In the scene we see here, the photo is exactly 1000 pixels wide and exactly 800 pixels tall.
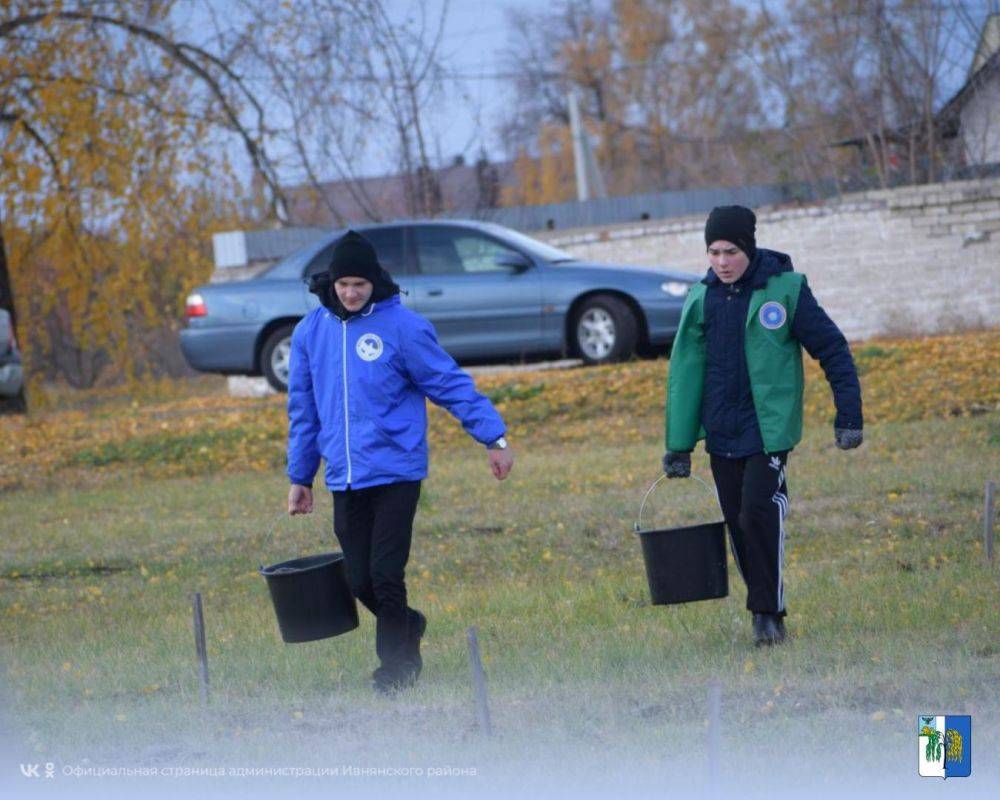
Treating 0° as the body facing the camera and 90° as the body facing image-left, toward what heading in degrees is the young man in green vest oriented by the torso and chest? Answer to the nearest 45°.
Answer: approximately 45°

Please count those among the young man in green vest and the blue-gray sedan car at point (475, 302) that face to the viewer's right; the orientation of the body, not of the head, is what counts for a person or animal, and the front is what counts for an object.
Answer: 1

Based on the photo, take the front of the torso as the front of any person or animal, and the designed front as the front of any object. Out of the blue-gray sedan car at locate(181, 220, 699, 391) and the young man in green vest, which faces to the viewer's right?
the blue-gray sedan car

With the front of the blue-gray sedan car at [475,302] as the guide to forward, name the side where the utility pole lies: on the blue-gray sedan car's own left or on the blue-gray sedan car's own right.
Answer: on the blue-gray sedan car's own left

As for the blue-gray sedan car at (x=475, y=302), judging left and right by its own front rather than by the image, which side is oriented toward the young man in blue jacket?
right

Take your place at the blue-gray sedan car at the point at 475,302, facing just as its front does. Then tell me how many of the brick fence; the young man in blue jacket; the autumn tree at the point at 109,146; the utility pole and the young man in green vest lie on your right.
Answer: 2

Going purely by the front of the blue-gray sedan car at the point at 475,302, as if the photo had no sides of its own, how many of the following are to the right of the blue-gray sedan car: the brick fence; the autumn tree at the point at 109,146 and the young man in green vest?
1

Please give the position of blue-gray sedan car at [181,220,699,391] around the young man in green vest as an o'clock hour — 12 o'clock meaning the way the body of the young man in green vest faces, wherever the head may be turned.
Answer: The blue-gray sedan car is roughly at 4 o'clock from the young man in green vest.

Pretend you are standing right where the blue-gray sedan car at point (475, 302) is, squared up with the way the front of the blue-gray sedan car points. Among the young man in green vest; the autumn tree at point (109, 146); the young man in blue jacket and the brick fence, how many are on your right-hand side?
2

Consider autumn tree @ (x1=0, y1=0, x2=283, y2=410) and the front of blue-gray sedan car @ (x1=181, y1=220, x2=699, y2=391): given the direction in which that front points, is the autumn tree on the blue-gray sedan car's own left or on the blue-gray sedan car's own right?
on the blue-gray sedan car's own left

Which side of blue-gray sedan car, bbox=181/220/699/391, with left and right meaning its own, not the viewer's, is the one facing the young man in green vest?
right

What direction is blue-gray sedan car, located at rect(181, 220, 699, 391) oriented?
to the viewer's right
